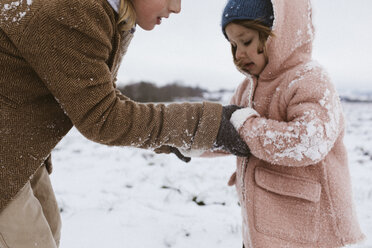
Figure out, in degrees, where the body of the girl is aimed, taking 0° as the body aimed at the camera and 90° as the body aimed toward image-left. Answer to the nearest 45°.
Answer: approximately 45°

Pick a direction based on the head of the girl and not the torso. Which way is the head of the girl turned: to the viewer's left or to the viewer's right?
to the viewer's left
